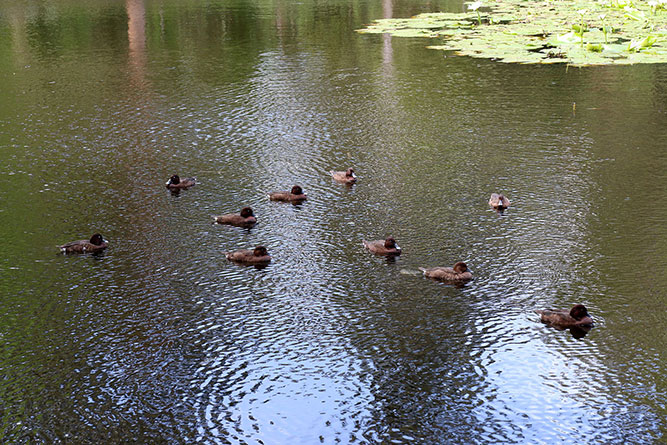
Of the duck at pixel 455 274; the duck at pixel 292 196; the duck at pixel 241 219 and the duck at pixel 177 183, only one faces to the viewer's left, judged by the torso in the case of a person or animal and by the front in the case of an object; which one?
the duck at pixel 177 183

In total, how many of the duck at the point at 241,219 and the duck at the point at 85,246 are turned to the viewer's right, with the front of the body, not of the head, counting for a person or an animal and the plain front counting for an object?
2

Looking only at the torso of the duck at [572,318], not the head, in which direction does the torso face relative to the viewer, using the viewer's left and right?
facing to the right of the viewer

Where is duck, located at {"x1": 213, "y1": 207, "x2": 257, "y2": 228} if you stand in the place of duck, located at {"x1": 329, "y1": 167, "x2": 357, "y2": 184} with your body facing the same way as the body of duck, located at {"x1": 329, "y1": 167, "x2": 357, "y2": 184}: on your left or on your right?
on your right

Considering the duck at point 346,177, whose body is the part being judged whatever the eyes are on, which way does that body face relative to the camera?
to the viewer's right

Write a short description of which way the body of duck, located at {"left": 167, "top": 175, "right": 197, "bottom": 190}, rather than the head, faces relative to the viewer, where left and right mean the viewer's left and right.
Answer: facing to the left of the viewer

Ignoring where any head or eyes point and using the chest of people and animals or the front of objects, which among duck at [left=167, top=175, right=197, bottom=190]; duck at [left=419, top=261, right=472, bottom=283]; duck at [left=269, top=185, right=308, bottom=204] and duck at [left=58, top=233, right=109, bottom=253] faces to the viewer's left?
duck at [left=167, top=175, right=197, bottom=190]

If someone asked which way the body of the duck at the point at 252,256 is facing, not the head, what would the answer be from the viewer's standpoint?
to the viewer's right

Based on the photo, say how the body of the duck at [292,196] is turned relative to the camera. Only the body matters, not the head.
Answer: to the viewer's right

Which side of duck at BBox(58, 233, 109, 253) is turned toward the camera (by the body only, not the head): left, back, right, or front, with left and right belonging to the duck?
right

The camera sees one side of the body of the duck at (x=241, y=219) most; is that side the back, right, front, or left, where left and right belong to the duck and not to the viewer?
right

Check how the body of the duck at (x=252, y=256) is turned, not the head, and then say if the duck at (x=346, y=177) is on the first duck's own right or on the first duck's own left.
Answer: on the first duck's own left

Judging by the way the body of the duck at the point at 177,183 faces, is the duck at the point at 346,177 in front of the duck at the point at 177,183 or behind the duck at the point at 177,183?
behind

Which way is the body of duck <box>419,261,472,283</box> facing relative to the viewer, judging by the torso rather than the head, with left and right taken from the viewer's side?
facing to the right of the viewer
